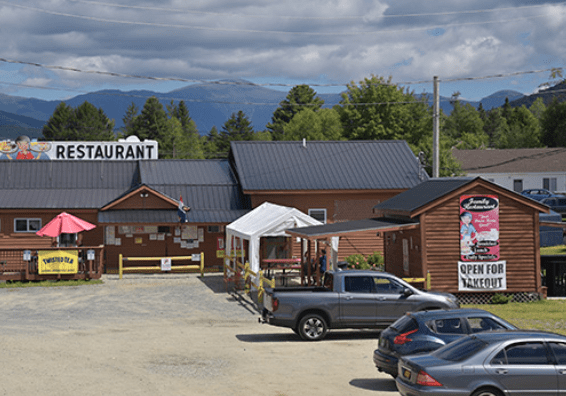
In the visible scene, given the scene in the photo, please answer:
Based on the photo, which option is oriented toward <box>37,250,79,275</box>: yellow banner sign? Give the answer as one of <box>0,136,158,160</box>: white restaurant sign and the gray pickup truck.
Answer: the white restaurant sign

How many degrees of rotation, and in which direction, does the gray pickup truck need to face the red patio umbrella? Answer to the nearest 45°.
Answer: approximately 135° to its left

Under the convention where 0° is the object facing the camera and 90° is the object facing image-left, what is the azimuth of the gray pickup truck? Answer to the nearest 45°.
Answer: approximately 270°

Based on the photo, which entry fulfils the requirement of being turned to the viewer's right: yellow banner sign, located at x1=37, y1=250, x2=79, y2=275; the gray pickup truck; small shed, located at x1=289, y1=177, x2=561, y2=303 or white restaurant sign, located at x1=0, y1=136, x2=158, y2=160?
the gray pickup truck

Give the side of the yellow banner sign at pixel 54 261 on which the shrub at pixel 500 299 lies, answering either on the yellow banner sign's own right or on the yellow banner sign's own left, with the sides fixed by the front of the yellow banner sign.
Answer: on the yellow banner sign's own left

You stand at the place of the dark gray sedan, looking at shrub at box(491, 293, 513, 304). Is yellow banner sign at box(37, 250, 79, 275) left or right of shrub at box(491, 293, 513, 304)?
left

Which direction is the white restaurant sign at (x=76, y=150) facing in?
toward the camera

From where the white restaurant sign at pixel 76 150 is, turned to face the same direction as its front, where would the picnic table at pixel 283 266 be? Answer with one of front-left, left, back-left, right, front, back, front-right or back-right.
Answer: front-left

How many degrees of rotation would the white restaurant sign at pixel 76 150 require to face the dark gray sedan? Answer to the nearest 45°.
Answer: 0° — it already faces it

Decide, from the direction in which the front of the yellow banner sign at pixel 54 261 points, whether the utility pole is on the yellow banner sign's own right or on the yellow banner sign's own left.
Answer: on the yellow banner sign's own left

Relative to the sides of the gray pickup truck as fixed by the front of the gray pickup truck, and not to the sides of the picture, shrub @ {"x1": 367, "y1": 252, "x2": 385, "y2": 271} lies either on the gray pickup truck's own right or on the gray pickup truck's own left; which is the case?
on the gray pickup truck's own left

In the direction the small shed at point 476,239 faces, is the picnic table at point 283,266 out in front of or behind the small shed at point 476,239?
in front

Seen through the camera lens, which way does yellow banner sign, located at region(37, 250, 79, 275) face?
facing the viewer
